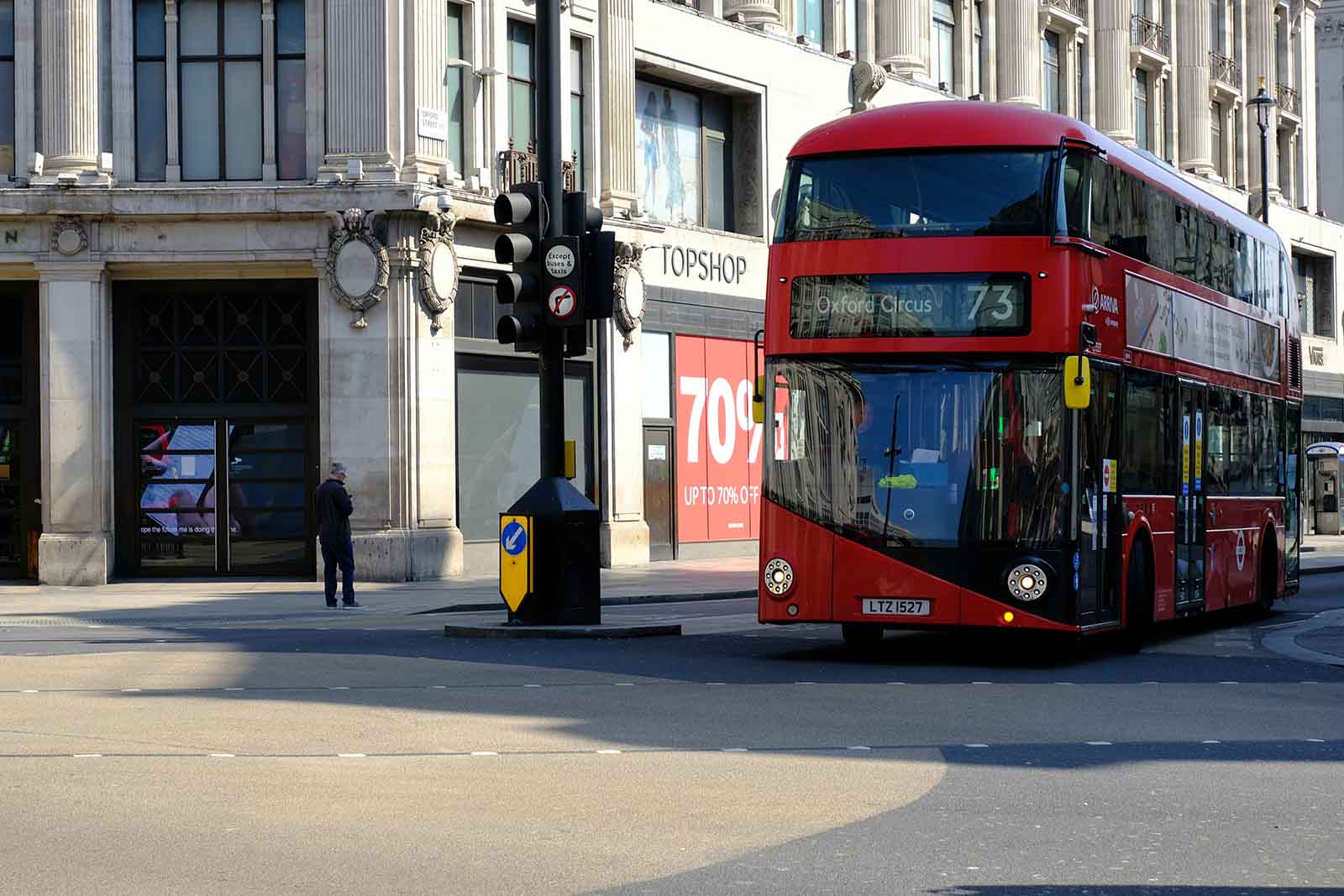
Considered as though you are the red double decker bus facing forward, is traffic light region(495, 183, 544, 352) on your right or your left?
on your right

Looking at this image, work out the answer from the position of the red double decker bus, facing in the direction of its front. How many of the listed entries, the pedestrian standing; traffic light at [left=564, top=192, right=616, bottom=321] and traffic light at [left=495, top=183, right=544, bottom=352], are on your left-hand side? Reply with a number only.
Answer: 0

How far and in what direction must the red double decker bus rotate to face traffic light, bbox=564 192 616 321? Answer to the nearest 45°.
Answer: approximately 90° to its right

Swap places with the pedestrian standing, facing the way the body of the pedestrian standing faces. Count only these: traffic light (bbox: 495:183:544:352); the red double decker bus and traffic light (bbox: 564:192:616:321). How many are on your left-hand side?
0

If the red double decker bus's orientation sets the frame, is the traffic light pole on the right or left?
on its right

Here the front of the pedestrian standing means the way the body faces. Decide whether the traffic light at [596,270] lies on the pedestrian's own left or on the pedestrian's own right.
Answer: on the pedestrian's own right

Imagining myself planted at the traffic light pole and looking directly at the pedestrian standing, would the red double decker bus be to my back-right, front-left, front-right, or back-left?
back-right

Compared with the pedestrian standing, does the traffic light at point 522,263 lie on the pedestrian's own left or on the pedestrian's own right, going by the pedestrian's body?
on the pedestrian's own right

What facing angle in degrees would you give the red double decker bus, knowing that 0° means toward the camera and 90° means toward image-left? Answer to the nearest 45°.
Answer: approximately 45°

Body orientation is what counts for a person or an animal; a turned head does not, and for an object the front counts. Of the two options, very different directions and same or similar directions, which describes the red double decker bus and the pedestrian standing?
very different directions

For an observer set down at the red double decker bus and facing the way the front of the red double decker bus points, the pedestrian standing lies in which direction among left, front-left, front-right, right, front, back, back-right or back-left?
right
